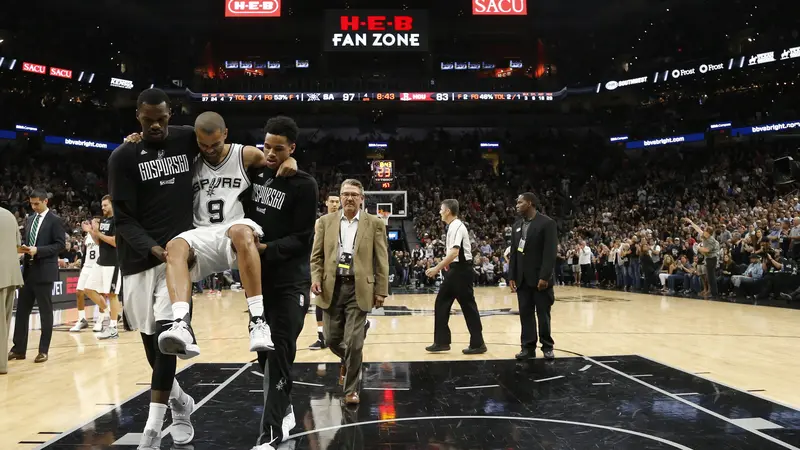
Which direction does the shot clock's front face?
toward the camera

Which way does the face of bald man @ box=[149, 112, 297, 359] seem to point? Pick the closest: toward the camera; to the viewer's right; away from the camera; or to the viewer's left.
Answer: toward the camera

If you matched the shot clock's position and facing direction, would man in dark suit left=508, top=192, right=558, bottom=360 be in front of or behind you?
in front

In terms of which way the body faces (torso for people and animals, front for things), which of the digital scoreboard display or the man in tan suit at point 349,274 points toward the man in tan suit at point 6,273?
the digital scoreboard display

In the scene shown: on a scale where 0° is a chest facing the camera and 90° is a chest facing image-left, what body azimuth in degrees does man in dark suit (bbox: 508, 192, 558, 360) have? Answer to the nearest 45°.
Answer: approximately 45°

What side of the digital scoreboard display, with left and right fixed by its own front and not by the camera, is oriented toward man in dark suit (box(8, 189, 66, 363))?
front

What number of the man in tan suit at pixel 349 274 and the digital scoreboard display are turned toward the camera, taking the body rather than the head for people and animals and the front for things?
2

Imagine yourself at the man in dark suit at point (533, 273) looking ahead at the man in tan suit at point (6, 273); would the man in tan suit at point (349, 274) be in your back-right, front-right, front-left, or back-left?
front-left

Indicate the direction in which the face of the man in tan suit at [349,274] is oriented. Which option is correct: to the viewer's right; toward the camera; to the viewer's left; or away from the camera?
toward the camera

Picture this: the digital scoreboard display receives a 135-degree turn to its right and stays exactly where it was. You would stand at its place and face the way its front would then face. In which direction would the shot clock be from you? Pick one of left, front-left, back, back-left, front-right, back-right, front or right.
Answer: back-left

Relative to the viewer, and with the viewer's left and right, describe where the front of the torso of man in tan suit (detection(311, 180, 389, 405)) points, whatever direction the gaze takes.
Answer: facing the viewer

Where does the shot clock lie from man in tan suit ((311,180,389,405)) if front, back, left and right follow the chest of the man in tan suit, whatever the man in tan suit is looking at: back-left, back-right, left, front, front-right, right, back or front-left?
back

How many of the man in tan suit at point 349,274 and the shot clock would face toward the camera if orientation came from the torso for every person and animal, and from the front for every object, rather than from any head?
2

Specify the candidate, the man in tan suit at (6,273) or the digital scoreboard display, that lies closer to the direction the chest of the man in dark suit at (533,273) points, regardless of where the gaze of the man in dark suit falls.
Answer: the man in tan suit

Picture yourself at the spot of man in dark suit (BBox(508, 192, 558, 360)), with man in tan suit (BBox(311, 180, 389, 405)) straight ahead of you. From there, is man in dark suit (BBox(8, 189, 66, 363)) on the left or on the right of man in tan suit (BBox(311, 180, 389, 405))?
right
